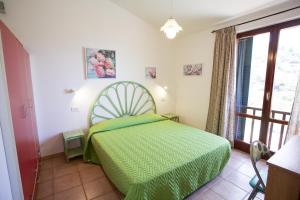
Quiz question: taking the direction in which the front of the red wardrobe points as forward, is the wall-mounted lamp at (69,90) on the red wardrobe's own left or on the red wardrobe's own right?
on the red wardrobe's own left

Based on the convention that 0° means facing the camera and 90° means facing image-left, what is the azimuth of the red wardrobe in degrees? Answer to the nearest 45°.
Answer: approximately 270°

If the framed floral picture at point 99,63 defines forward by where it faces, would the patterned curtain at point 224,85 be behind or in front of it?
in front

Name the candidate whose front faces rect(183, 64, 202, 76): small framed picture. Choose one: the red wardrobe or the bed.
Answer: the red wardrobe

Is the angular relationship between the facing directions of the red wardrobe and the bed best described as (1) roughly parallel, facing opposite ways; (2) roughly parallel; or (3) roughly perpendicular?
roughly perpendicular

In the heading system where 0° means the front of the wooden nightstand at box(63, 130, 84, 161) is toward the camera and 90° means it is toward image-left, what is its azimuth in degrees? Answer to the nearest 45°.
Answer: approximately 315°

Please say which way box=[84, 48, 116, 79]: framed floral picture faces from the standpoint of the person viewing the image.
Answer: facing the viewer and to the right of the viewer

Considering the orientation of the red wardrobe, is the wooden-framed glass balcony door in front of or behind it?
in front
